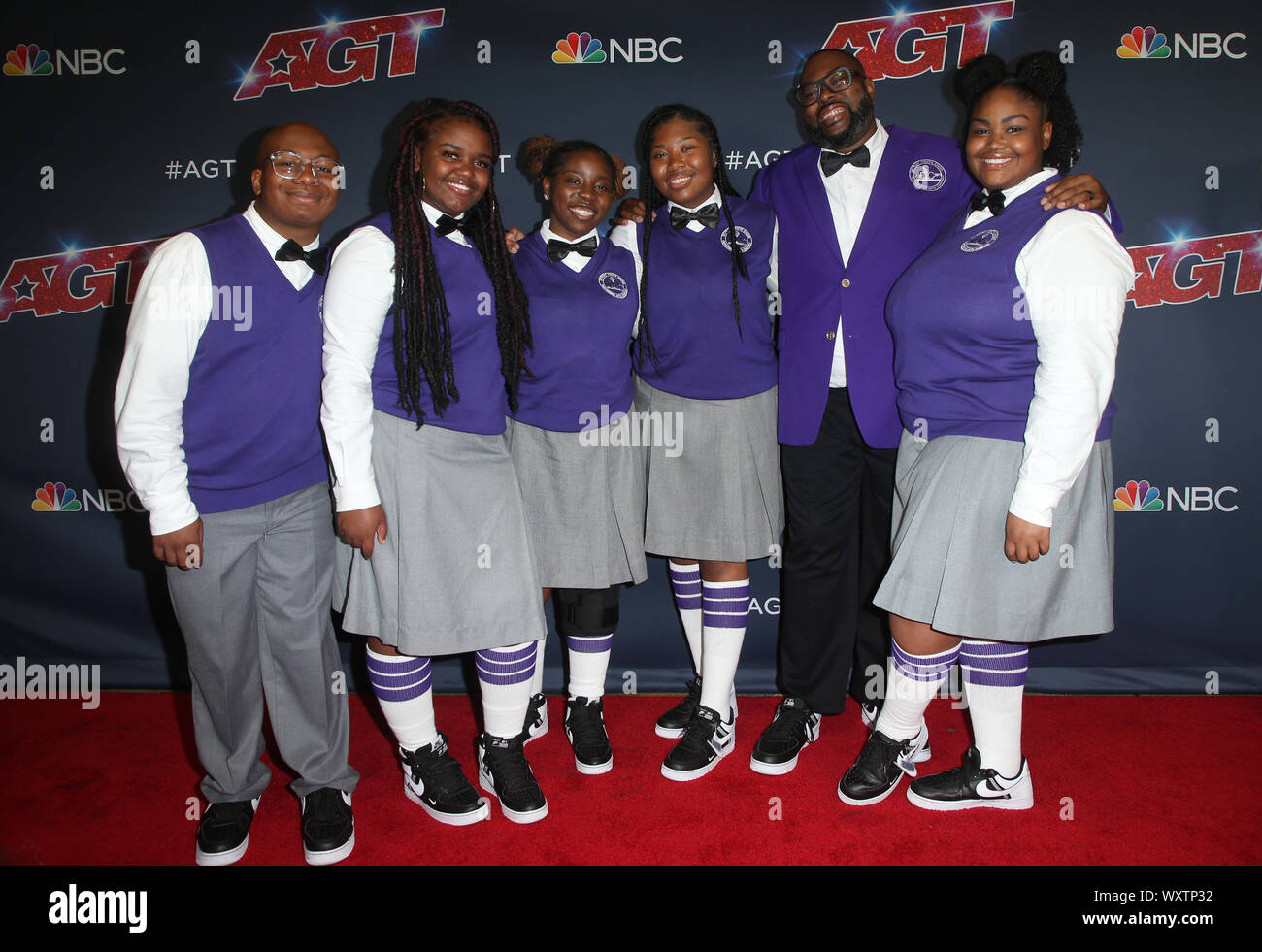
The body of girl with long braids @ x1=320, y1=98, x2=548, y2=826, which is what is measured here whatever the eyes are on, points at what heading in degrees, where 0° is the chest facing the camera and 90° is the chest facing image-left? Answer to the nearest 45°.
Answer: approximately 315°

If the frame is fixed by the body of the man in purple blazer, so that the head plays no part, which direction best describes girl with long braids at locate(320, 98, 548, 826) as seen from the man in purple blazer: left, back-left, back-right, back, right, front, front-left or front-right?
front-right

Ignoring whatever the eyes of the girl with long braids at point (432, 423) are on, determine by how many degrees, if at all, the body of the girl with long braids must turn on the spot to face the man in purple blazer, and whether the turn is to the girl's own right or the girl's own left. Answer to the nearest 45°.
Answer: approximately 45° to the girl's own left

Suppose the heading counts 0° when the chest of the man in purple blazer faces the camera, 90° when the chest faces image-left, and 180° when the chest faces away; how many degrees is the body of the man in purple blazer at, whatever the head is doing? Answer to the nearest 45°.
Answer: approximately 0°
